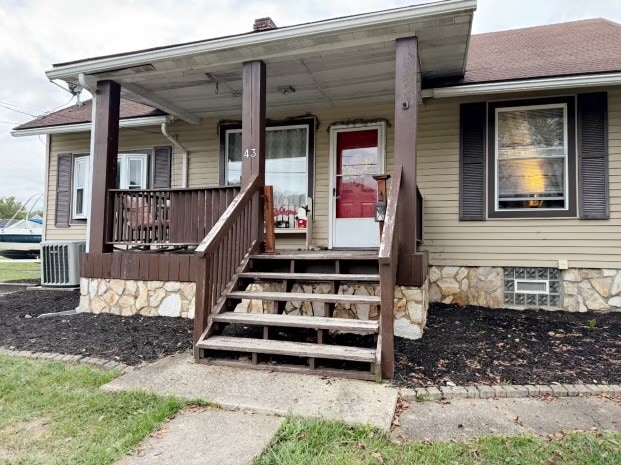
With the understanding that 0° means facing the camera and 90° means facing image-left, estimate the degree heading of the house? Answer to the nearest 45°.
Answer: approximately 0°

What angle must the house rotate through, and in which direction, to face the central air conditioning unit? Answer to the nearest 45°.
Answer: approximately 90° to its right

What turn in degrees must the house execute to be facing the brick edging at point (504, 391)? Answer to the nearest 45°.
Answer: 0° — it already faces it

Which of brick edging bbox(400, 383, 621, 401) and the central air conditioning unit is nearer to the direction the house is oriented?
the brick edging

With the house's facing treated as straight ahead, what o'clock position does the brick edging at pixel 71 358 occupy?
The brick edging is roughly at 2 o'clock from the house.

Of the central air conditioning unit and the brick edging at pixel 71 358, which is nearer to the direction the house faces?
the brick edging
